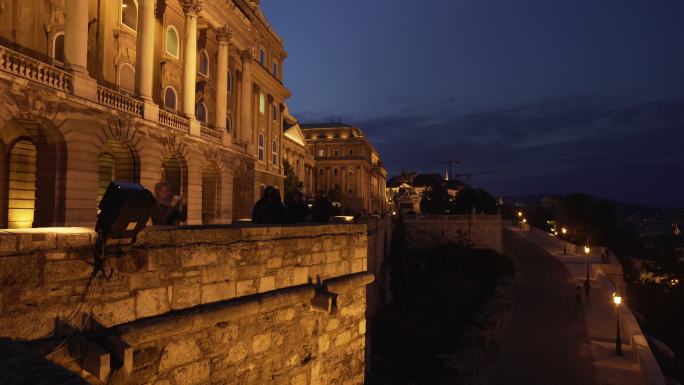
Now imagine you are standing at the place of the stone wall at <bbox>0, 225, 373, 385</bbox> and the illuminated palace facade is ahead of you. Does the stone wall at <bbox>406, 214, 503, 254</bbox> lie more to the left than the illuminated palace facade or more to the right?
right

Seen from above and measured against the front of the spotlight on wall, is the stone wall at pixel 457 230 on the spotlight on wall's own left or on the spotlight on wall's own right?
on the spotlight on wall's own right

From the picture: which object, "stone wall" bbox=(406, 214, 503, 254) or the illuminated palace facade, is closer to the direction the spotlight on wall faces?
the illuminated palace facade

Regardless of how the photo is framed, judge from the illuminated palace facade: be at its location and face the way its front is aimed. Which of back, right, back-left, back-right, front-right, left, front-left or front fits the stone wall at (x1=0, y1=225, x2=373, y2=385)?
front-right

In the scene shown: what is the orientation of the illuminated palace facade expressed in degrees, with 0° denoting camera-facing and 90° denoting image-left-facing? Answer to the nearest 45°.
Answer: approximately 315°

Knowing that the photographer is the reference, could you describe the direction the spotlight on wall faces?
facing away from the viewer and to the left of the viewer

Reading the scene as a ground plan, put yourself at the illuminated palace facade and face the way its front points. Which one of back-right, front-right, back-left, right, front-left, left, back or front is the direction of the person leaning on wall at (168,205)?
front-right

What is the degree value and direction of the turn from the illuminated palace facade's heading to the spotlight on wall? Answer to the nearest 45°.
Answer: approximately 45° to its right

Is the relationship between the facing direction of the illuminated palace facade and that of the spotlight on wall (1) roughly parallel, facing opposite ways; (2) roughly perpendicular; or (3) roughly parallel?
roughly parallel, facing opposite ways
